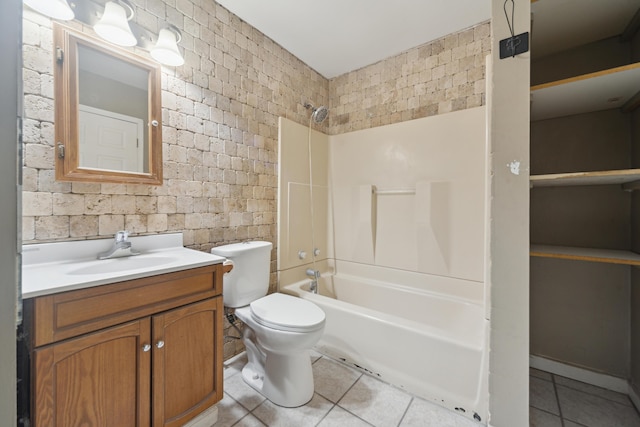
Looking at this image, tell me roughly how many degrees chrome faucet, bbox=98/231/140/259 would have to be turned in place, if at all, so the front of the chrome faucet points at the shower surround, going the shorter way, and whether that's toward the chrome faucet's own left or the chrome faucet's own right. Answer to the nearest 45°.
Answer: approximately 45° to the chrome faucet's own left

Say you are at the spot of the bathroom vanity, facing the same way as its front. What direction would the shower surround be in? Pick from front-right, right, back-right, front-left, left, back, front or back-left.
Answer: front-left

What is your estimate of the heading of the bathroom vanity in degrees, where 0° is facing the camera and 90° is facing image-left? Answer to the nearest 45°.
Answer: approximately 315°

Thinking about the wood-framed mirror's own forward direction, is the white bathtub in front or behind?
in front

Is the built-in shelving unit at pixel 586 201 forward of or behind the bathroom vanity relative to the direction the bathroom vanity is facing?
forward

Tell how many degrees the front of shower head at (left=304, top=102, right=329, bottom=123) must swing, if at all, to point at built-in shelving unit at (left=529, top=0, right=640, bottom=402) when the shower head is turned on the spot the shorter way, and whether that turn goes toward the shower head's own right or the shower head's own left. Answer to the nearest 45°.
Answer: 0° — it already faces it

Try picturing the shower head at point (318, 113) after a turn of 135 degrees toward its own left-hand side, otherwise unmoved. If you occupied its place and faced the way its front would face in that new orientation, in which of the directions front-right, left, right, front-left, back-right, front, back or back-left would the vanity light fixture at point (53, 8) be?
back-left

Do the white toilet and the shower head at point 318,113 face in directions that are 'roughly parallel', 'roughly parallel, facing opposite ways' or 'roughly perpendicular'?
roughly parallel

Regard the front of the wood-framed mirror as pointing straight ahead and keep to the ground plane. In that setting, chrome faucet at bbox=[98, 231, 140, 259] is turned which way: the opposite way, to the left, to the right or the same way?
the same way

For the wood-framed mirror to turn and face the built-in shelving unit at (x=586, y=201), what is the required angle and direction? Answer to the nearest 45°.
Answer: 0° — it already faces it

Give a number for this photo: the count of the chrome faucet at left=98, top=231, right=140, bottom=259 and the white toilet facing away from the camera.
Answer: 0

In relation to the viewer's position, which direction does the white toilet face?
facing the viewer and to the right of the viewer

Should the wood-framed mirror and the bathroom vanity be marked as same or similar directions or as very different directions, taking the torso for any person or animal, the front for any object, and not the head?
same or similar directions

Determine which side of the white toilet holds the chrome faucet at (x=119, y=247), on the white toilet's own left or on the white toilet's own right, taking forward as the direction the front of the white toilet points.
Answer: on the white toilet's own right
